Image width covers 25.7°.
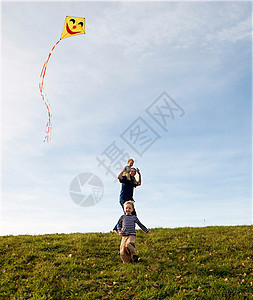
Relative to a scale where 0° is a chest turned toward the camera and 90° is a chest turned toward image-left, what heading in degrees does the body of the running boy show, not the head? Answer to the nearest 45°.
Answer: approximately 0°
